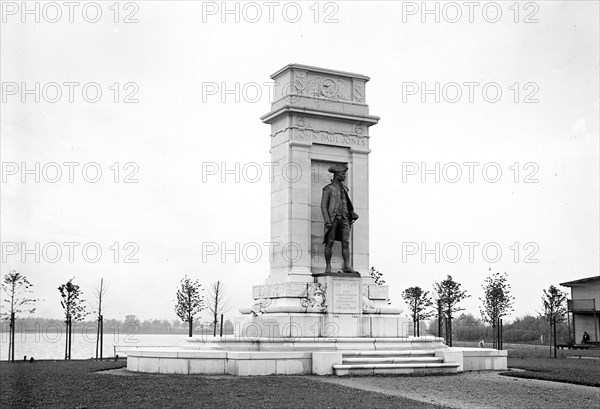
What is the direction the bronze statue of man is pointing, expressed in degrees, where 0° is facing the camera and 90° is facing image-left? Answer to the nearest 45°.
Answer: approximately 315°

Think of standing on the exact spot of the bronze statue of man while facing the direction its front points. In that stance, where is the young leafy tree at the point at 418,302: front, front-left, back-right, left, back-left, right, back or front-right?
back-left

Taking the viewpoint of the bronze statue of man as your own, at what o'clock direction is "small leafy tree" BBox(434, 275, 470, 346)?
The small leafy tree is roughly at 8 o'clock from the bronze statue of man.
